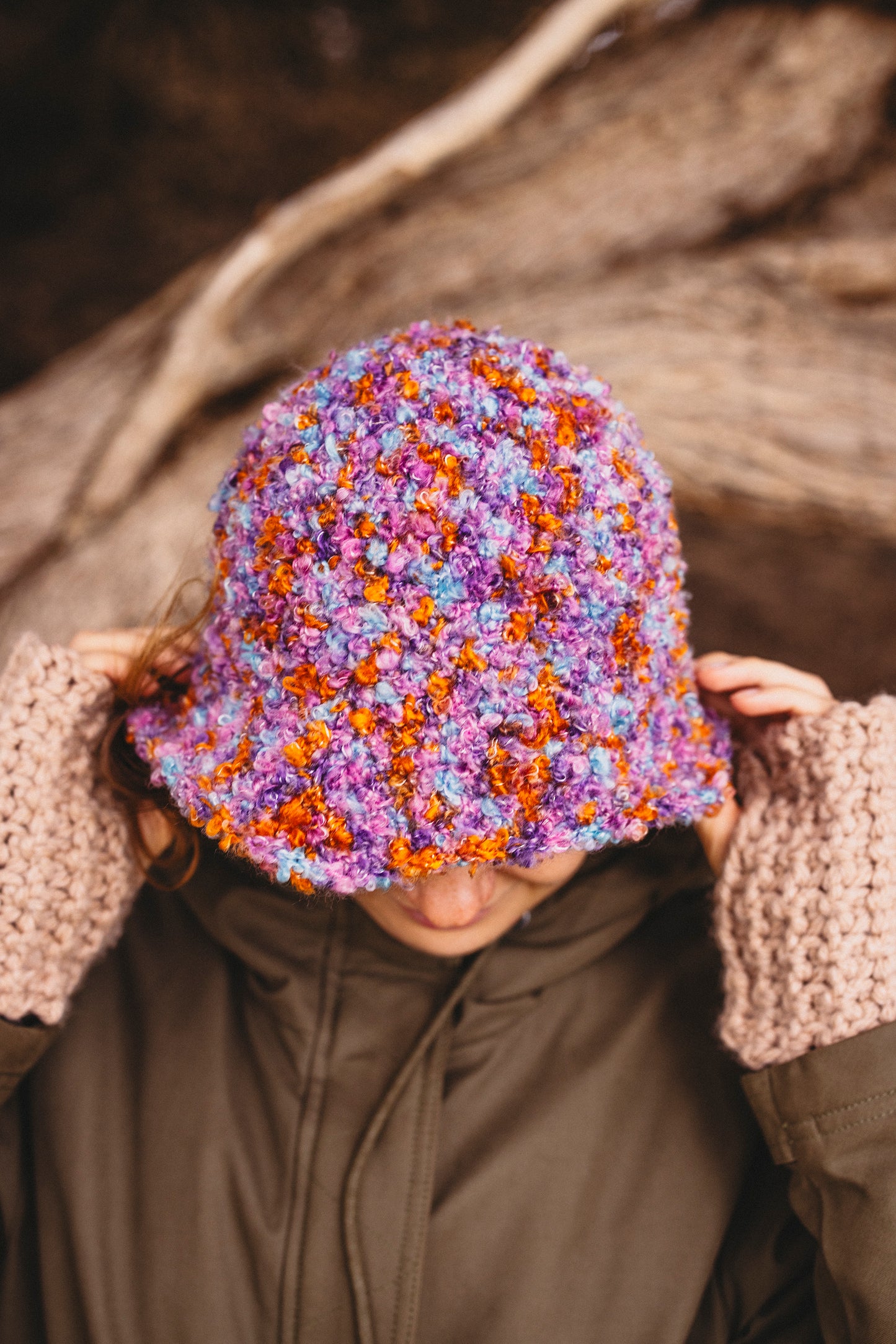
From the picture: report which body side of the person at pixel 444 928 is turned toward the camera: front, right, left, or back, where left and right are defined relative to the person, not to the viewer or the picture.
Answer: front
